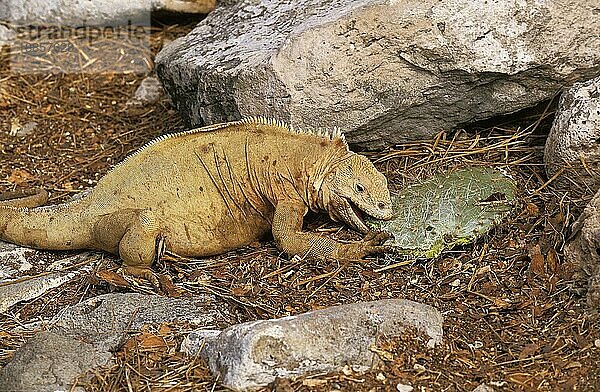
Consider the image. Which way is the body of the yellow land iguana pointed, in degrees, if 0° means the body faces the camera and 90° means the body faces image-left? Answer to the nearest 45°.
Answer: approximately 270°

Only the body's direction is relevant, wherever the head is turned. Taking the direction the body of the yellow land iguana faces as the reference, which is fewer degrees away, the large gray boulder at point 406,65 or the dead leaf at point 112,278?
the large gray boulder

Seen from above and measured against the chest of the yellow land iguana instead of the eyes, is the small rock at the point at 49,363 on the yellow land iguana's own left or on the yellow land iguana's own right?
on the yellow land iguana's own right

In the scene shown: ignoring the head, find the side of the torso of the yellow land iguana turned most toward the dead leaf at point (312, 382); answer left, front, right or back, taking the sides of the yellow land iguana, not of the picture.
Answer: right

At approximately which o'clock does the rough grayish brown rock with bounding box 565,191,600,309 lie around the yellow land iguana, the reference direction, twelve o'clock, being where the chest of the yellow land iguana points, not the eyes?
The rough grayish brown rock is roughly at 1 o'clock from the yellow land iguana.

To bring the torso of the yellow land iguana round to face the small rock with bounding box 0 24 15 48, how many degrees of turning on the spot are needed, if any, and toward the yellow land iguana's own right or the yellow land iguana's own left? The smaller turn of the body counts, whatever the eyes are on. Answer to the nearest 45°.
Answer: approximately 135° to the yellow land iguana's own left

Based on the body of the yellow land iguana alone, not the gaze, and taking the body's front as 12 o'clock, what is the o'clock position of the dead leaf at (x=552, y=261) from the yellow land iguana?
The dead leaf is roughly at 1 o'clock from the yellow land iguana.

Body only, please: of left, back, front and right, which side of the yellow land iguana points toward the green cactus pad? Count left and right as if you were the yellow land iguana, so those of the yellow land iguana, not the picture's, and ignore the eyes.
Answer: front

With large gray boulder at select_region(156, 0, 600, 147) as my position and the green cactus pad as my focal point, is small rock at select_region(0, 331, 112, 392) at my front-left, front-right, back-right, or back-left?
front-right

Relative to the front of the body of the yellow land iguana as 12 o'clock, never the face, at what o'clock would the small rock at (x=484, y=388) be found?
The small rock is roughly at 2 o'clock from the yellow land iguana.

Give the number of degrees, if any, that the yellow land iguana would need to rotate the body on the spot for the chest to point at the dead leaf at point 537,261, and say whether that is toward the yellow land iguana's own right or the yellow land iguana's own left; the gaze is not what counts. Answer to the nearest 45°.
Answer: approximately 45° to the yellow land iguana's own right

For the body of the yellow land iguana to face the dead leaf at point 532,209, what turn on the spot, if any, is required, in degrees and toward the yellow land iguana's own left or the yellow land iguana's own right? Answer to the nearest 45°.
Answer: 0° — it already faces it

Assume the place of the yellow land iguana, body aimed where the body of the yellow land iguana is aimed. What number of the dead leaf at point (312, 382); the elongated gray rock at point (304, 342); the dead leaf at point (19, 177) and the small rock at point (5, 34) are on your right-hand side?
2

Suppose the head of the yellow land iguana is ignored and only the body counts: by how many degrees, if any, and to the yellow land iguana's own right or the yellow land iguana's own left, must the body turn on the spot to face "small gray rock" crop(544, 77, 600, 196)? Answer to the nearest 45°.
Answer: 0° — it already faces it

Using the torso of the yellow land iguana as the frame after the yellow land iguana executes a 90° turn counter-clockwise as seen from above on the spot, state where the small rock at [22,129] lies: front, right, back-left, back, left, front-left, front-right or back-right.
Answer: front-left

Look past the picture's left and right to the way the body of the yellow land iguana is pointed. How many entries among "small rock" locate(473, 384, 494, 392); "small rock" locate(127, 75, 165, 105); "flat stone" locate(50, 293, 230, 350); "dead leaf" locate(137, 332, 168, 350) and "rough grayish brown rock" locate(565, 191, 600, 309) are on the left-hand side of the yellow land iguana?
1
